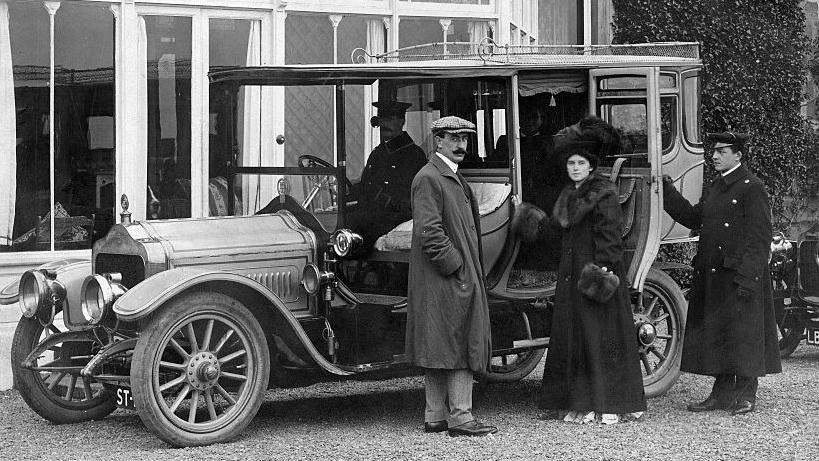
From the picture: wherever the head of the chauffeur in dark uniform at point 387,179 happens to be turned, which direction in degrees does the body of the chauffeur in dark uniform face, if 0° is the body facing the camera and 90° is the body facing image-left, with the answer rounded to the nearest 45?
approximately 45°

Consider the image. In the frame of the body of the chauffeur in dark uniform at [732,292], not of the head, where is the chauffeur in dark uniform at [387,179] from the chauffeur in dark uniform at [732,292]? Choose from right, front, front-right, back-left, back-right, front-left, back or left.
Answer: front-right

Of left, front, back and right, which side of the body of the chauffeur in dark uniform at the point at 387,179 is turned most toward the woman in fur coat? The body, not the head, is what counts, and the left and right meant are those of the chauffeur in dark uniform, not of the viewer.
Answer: left

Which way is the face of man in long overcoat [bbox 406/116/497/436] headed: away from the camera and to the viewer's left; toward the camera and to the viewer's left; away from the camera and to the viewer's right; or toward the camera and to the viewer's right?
toward the camera and to the viewer's right

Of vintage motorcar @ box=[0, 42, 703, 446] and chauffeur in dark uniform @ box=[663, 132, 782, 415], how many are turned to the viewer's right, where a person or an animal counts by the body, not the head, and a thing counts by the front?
0

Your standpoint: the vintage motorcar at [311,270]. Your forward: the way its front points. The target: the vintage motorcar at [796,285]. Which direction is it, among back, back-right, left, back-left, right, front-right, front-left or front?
back

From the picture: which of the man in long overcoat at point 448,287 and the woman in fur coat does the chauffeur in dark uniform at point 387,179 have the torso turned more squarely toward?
the man in long overcoat

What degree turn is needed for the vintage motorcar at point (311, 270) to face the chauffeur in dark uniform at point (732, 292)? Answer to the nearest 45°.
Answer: approximately 135° to its left

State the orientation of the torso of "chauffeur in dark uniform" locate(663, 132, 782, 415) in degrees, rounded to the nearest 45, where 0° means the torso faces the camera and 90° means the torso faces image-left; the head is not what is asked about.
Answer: approximately 45°

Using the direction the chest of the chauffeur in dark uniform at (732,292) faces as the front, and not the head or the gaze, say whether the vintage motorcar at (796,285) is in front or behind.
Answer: behind

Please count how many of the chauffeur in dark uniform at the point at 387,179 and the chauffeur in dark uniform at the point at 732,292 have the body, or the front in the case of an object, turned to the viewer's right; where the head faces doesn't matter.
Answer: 0
